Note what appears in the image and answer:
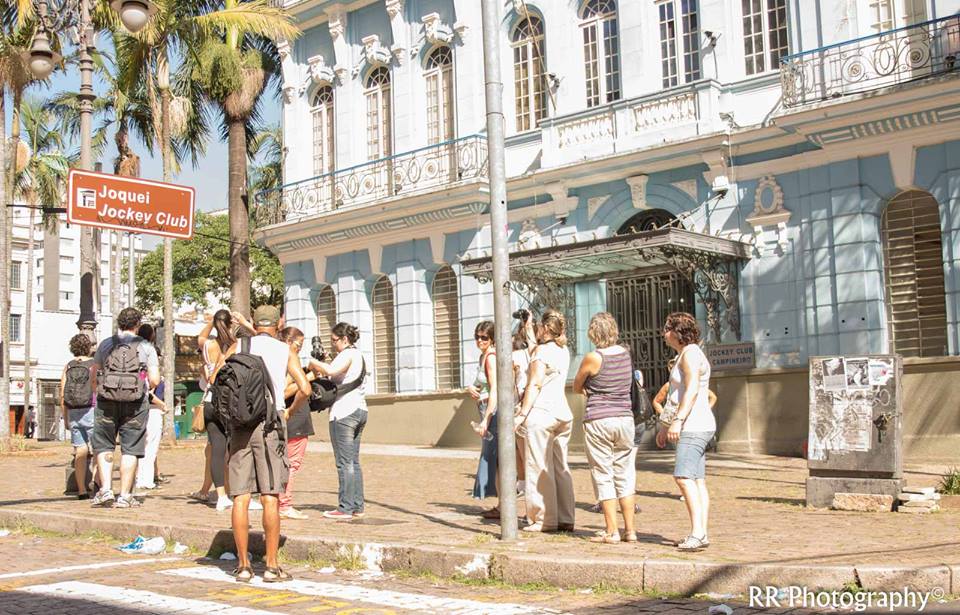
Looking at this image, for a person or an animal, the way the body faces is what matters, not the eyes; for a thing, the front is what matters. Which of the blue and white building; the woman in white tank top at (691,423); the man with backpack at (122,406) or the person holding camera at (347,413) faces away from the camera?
the man with backpack

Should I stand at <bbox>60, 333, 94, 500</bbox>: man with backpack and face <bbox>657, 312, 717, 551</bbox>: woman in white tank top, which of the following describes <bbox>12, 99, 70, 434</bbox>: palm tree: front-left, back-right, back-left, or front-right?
back-left

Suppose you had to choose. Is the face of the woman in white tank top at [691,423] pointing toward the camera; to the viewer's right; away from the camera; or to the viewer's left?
to the viewer's left

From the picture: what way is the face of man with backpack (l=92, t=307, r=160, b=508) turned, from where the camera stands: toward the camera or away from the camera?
away from the camera

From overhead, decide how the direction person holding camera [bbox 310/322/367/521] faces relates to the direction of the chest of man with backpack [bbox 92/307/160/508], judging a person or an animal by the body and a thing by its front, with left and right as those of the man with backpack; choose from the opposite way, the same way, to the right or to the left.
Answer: to the left

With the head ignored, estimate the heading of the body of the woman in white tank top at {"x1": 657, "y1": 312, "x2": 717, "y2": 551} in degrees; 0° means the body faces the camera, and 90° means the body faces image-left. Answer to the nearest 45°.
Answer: approximately 90°

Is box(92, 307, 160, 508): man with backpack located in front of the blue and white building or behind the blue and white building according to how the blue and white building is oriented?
in front

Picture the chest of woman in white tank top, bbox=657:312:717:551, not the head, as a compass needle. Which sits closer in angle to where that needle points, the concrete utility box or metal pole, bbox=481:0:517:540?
the metal pole

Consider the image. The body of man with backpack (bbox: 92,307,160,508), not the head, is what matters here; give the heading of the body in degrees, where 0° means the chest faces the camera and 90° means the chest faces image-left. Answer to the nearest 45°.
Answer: approximately 180°

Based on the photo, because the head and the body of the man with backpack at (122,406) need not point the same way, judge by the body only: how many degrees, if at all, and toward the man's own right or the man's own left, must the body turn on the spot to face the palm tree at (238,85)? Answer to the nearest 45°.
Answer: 0° — they already face it

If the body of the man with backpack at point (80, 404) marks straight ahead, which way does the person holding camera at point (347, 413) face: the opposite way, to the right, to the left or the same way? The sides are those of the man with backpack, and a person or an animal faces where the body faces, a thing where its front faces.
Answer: to the left

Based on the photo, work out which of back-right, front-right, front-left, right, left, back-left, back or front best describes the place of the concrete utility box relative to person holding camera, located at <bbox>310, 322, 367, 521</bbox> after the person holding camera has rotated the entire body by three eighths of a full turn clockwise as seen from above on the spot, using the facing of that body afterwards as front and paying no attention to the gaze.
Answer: front-right

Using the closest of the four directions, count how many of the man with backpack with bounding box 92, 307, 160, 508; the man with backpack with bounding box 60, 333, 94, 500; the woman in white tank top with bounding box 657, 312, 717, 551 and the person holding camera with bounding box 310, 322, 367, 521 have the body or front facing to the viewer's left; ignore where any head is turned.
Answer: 2

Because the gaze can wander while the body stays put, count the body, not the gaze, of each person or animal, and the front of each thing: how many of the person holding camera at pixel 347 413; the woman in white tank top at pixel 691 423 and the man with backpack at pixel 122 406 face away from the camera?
1

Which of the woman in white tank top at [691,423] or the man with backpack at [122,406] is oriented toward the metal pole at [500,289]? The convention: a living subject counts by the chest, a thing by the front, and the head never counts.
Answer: the woman in white tank top

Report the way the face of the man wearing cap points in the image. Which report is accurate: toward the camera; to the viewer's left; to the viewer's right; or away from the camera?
away from the camera

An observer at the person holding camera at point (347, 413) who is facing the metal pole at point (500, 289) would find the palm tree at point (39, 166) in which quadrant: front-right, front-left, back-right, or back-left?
back-left
